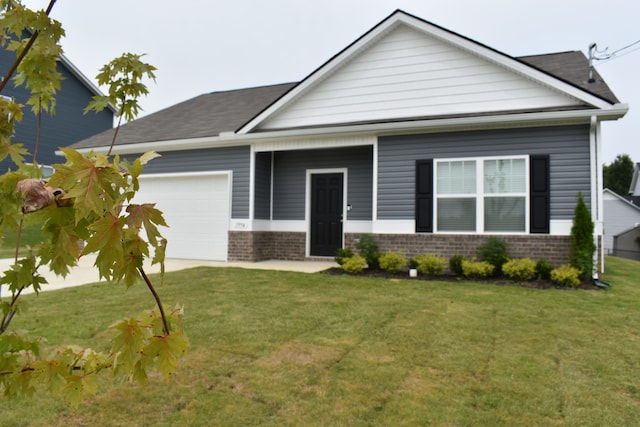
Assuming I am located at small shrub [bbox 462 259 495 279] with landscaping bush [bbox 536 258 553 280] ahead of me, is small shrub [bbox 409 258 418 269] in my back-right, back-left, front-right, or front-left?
back-left

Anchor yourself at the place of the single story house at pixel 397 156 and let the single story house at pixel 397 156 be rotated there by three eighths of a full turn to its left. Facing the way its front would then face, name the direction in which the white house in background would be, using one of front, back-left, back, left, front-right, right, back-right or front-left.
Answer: front-left

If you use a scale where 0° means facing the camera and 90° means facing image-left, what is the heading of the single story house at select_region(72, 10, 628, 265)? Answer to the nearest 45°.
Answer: approximately 45°

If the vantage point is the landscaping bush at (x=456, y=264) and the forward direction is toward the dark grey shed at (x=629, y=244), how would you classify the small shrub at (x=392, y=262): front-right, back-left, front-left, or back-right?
back-left

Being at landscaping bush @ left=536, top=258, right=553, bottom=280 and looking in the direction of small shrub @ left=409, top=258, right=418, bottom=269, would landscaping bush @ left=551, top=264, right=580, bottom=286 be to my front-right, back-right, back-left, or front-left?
back-left
